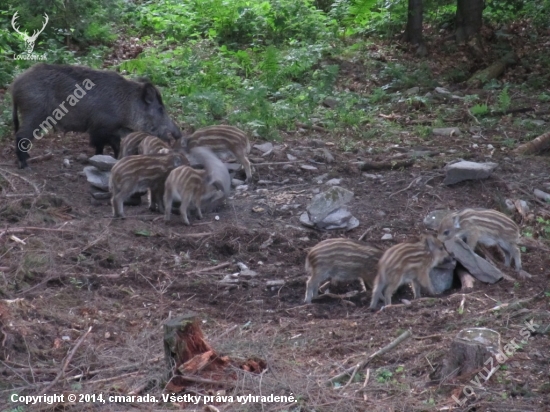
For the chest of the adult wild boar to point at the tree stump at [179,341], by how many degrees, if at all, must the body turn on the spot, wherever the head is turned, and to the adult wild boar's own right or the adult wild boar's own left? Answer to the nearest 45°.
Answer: approximately 90° to the adult wild boar's own right

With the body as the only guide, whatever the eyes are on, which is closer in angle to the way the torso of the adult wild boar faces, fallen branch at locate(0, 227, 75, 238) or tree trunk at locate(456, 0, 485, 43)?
the tree trunk

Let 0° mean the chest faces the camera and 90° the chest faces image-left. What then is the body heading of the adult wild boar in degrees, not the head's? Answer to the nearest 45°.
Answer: approximately 270°

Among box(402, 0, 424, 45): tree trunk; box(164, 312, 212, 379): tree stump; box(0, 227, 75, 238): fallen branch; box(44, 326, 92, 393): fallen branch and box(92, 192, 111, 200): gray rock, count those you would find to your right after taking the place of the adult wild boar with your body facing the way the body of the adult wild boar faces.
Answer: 4

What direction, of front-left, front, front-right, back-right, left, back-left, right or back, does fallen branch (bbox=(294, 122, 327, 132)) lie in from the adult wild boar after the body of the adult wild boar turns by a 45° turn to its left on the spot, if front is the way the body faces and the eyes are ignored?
front-right

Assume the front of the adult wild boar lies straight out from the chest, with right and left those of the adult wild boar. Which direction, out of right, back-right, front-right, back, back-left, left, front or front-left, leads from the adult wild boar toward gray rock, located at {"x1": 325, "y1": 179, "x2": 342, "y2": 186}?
front-right

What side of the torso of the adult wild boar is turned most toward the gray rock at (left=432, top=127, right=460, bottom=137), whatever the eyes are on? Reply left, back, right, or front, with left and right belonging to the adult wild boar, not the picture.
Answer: front

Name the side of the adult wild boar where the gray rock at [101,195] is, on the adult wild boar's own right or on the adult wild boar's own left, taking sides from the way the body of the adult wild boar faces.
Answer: on the adult wild boar's own right

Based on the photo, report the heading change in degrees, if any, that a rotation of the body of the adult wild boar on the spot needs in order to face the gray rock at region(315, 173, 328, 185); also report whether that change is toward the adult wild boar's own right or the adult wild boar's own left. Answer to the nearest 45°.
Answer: approximately 45° to the adult wild boar's own right

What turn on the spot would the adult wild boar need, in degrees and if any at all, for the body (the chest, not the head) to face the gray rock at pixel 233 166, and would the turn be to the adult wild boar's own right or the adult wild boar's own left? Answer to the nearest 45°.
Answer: approximately 45° to the adult wild boar's own right

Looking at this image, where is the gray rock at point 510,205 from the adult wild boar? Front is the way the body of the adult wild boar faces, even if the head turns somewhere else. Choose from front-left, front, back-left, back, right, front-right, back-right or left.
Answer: front-right

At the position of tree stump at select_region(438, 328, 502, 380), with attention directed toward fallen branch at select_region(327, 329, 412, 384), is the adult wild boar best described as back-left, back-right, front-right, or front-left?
front-right

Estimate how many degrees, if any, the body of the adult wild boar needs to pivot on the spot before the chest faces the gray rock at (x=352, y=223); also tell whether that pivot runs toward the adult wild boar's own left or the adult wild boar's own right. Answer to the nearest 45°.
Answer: approximately 45° to the adult wild boar's own right

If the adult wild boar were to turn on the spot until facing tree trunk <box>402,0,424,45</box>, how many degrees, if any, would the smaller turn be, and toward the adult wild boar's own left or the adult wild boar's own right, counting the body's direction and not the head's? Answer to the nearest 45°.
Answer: approximately 45° to the adult wild boar's own left

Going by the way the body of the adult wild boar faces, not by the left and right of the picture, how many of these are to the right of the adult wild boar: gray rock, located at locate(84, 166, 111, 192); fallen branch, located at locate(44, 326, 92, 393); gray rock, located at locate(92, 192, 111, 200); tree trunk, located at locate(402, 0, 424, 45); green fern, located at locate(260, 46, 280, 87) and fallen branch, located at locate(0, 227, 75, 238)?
4

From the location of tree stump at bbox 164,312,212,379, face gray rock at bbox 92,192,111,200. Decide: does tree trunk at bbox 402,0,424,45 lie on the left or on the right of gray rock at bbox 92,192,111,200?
right

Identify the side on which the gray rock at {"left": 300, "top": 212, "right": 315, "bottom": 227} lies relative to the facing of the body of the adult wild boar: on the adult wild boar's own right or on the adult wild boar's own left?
on the adult wild boar's own right
